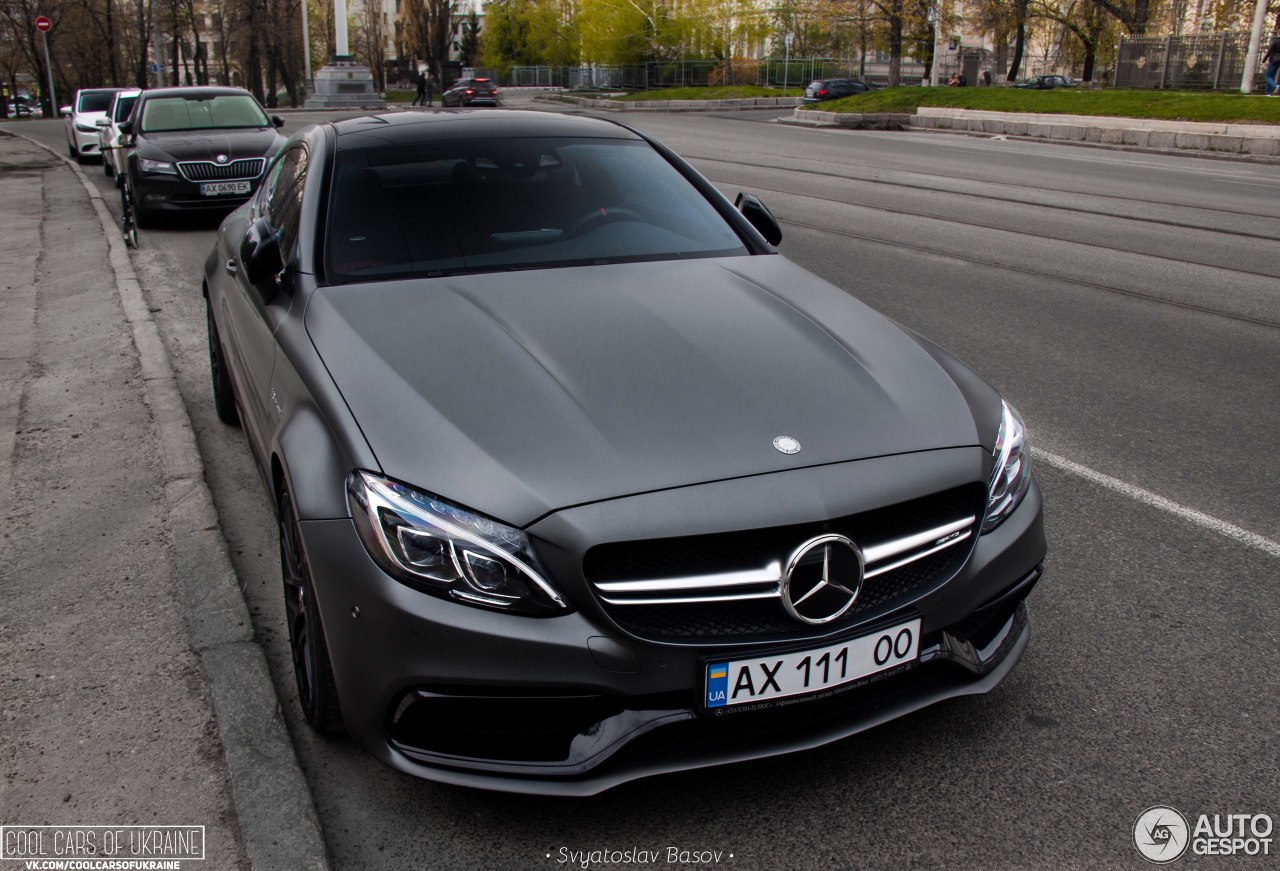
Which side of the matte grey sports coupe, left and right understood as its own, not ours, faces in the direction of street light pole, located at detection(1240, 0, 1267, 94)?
left

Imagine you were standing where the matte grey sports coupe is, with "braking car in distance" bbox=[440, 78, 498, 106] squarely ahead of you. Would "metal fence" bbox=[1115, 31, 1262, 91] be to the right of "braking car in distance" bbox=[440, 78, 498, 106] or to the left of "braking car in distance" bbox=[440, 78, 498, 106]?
right

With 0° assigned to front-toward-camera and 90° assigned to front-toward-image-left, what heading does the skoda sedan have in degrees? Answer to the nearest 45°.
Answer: approximately 0°

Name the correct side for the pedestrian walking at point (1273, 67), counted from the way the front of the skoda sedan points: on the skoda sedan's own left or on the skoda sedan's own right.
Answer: on the skoda sedan's own left

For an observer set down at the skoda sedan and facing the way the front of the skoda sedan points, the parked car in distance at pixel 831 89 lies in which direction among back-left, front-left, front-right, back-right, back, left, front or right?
back-left

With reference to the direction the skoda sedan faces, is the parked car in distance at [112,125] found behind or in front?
behind

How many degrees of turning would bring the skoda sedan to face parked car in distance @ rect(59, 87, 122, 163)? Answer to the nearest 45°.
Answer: approximately 180°

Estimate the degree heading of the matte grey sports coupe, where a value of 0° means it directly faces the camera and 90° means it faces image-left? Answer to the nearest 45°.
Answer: approximately 315°

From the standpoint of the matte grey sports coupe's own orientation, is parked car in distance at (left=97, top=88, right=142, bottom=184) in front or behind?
behind

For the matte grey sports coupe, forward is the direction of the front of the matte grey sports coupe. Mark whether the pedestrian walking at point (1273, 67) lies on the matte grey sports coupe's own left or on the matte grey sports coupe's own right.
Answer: on the matte grey sports coupe's own left
